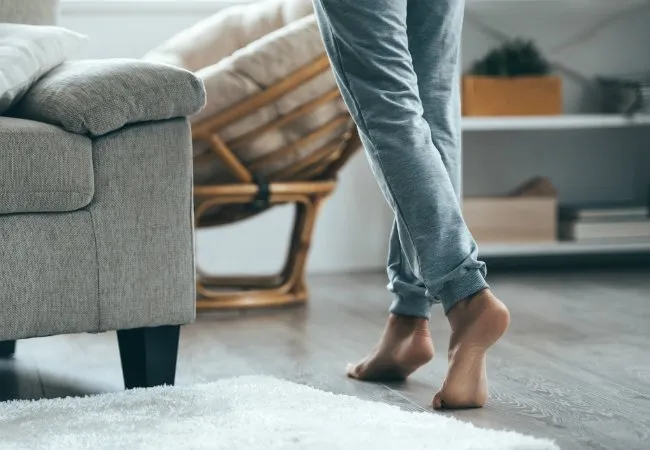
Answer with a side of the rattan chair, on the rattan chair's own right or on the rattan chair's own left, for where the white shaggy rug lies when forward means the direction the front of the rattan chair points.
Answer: on the rattan chair's own left

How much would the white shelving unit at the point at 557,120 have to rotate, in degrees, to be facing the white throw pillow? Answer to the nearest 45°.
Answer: approximately 45° to its right

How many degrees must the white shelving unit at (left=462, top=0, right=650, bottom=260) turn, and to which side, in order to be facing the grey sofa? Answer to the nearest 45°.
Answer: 0° — it already faces it

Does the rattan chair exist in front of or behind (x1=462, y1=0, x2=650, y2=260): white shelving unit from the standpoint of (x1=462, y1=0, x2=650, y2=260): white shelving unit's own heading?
in front

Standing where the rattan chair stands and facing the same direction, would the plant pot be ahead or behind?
behind

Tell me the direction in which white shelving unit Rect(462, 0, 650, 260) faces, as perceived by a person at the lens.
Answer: facing the viewer
